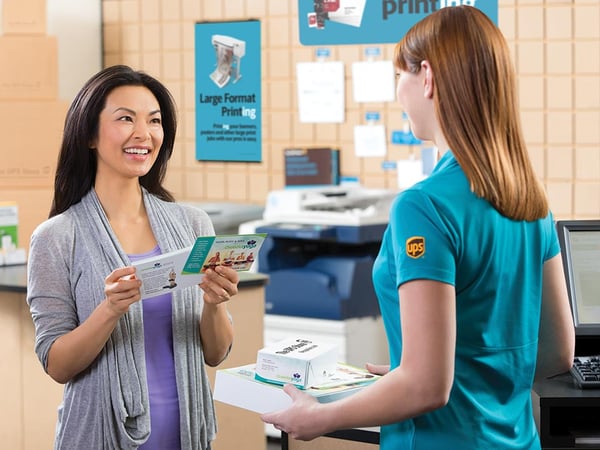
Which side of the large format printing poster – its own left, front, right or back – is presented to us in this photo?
front

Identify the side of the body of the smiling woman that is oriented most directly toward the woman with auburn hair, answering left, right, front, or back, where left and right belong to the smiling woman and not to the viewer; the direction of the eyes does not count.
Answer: front

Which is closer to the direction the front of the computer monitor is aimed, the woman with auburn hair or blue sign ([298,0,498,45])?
the woman with auburn hair

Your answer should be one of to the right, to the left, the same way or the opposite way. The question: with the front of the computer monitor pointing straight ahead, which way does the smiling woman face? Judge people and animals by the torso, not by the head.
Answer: to the left

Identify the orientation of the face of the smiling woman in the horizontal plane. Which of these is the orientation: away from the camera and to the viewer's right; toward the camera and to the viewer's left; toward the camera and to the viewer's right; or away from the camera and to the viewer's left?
toward the camera and to the viewer's right

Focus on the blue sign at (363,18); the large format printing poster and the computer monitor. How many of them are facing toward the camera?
3

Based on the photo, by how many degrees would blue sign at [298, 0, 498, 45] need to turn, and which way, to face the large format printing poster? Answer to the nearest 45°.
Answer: approximately 135° to its right

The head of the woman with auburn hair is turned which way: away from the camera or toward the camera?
away from the camera

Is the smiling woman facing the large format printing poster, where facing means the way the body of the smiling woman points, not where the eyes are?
no

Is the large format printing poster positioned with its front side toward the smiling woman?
yes

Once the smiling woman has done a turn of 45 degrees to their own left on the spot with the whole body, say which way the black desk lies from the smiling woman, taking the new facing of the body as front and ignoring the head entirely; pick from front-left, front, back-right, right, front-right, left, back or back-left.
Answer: front

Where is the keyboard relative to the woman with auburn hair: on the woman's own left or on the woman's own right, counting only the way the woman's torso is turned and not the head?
on the woman's own right

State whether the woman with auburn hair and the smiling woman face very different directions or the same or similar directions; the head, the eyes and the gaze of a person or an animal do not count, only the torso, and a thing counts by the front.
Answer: very different directions

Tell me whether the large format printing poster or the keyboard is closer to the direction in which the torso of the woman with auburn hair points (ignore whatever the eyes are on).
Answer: the large format printing poster

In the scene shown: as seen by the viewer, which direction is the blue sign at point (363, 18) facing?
toward the camera

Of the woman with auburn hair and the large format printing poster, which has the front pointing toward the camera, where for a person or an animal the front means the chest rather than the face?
the large format printing poster

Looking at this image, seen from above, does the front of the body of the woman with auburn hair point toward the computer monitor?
no

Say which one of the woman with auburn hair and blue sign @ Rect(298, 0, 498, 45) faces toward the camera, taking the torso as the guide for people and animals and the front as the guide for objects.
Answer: the blue sign

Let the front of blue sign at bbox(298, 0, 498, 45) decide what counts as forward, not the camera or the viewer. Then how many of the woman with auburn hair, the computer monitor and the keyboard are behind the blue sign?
0

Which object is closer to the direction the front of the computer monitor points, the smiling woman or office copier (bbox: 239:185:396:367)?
the smiling woman
